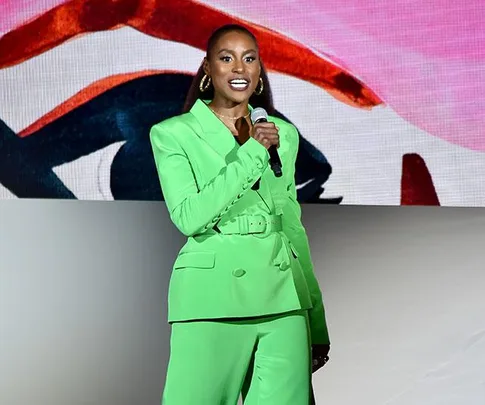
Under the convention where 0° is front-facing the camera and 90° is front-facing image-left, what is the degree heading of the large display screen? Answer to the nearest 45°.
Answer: approximately 0°

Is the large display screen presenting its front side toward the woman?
yes
